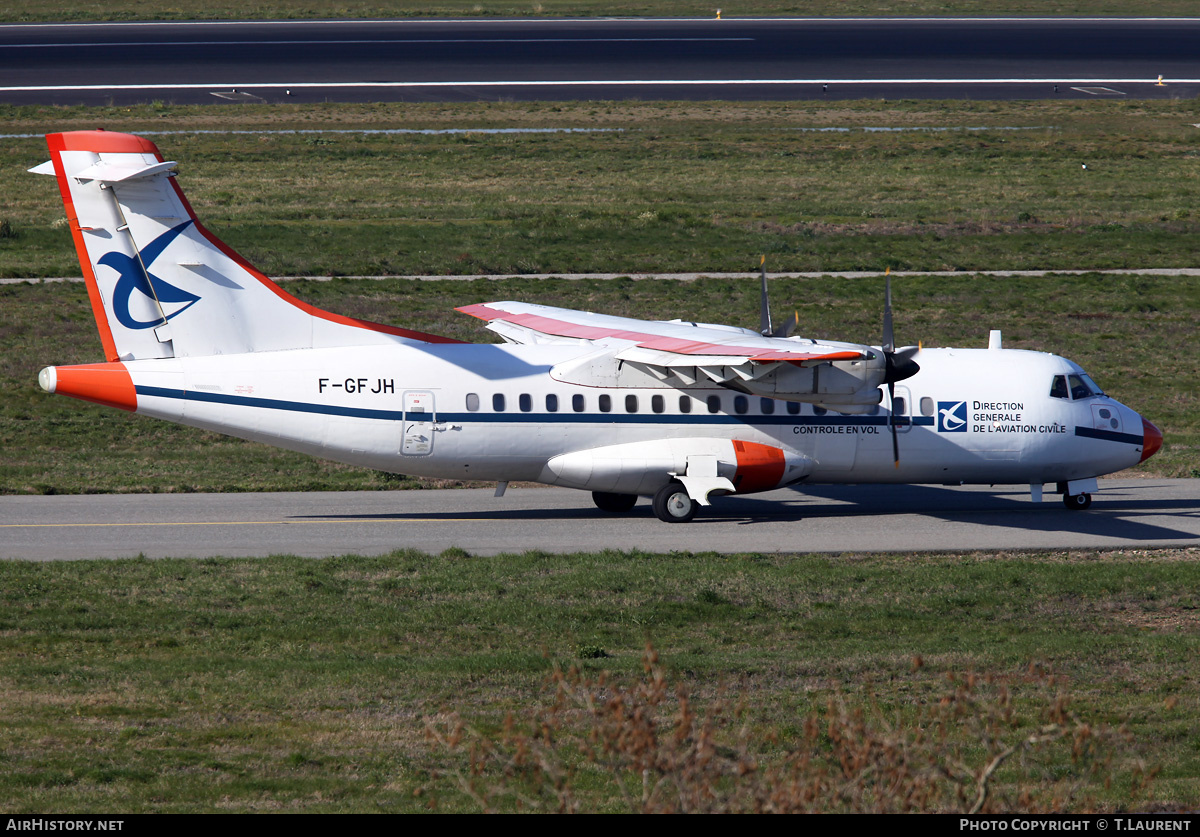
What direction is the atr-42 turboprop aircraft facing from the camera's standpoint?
to the viewer's right
